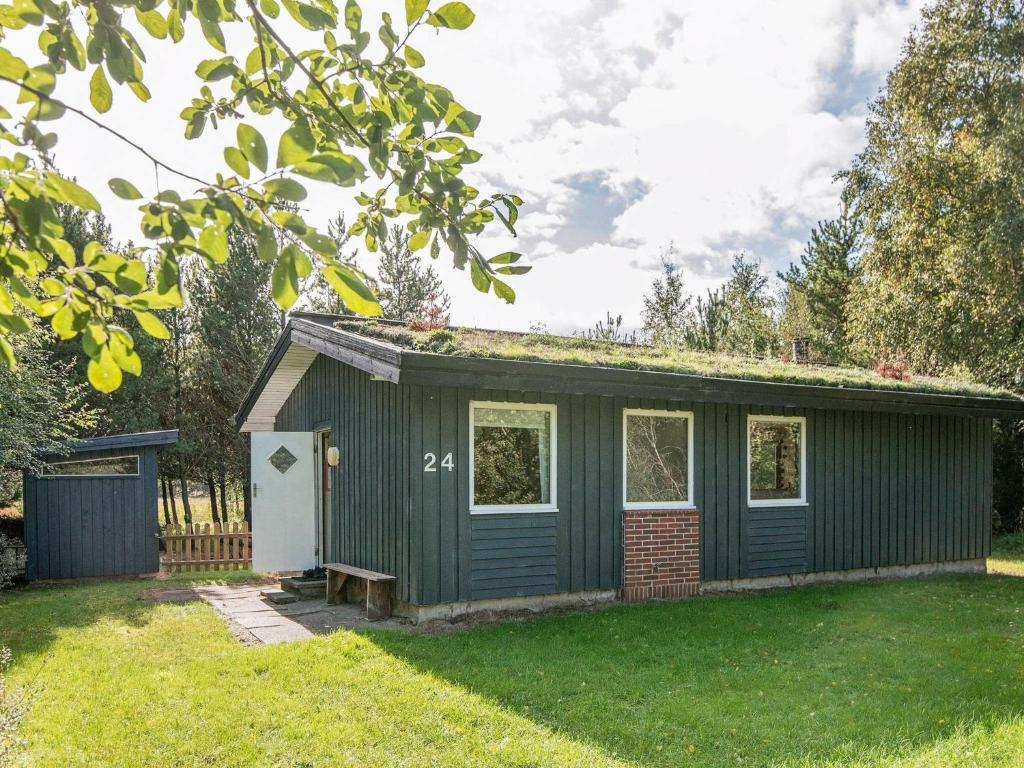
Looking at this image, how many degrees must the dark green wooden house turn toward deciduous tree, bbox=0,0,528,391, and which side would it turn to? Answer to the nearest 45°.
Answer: approximately 45° to its left

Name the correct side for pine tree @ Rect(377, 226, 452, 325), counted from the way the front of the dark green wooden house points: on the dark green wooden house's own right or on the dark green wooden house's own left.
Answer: on the dark green wooden house's own right

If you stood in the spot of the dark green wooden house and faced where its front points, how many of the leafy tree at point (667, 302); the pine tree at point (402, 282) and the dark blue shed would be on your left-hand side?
0

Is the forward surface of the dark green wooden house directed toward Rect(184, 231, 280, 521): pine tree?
no

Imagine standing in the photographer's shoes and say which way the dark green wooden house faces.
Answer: facing the viewer and to the left of the viewer

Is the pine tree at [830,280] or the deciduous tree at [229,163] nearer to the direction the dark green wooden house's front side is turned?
the deciduous tree

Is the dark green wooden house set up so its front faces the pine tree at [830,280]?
no

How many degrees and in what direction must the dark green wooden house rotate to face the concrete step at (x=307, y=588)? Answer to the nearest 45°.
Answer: approximately 45° to its right

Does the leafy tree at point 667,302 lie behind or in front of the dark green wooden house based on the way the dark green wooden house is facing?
behind

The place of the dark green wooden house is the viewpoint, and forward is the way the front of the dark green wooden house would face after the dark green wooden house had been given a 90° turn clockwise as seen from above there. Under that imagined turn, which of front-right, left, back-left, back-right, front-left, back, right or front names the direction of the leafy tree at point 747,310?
front-right

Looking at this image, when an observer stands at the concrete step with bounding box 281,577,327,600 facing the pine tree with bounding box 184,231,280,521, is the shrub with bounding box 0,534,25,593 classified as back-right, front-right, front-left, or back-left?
front-left
